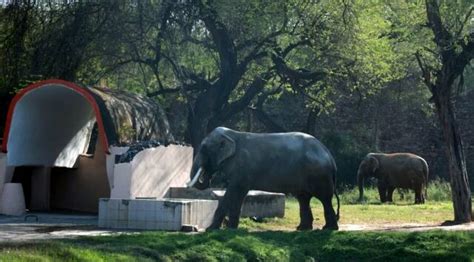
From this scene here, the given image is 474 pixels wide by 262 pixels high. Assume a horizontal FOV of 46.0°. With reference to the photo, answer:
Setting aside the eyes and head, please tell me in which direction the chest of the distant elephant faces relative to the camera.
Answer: to the viewer's left

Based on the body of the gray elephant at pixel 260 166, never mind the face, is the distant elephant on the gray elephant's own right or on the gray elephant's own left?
on the gray elephant's own right

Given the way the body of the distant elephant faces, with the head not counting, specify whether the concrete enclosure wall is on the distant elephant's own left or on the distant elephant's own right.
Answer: on the distant elephant's own left

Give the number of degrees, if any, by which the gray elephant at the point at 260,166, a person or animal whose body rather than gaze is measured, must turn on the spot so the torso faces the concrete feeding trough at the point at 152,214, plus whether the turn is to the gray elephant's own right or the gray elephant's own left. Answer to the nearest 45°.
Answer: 0° — it already faces it

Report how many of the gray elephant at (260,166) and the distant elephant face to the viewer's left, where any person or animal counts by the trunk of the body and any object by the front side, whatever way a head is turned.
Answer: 2

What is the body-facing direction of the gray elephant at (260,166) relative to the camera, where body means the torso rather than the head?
to the viewer's left
